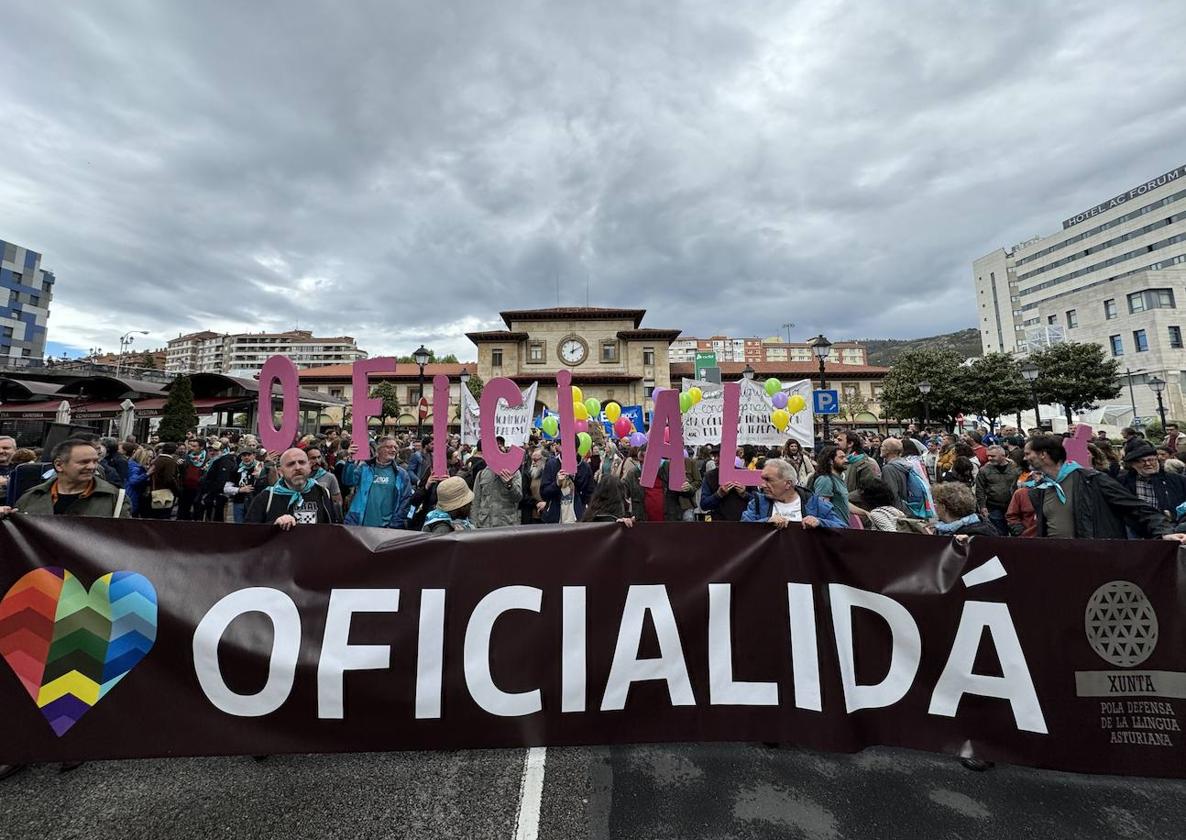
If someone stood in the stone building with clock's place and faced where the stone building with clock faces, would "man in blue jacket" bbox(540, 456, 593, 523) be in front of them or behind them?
in front

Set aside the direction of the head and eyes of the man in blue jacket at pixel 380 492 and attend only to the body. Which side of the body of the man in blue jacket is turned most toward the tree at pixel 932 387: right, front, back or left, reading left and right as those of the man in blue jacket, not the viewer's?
left

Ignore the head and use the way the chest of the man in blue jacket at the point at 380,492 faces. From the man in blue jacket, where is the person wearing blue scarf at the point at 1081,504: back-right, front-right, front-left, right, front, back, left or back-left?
front-left

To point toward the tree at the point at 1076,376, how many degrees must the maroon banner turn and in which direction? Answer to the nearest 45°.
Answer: approximately 135° to its left

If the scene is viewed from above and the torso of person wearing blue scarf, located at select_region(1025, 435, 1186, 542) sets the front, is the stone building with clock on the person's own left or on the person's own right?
on the person's own right

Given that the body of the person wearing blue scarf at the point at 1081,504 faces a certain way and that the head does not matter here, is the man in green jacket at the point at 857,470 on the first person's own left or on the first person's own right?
on the first person's own right

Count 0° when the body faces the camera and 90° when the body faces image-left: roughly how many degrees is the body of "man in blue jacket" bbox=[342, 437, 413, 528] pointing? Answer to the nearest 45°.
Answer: approximately 0°

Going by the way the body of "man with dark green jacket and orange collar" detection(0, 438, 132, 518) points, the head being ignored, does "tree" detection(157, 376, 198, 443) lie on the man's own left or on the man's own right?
on the man's own left

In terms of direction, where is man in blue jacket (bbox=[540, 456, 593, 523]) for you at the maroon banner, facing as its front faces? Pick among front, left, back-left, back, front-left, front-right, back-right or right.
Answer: back
